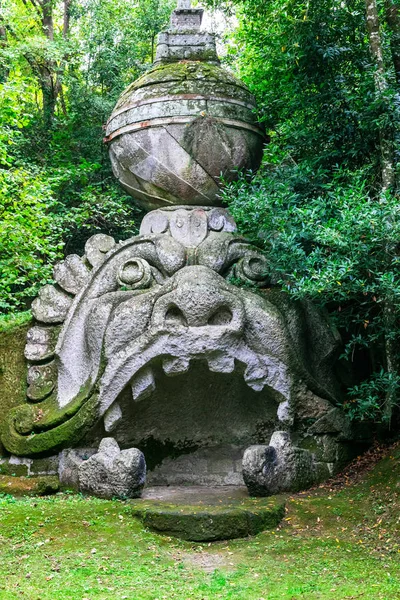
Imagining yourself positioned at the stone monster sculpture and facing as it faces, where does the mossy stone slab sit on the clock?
The mossy stone slab is roughly at 12 o'clock from the stone monster sculpture.

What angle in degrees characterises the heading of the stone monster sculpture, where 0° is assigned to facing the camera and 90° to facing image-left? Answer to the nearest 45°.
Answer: approximately 0°

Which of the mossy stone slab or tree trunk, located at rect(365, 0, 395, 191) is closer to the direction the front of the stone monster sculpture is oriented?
the mossy stone slab

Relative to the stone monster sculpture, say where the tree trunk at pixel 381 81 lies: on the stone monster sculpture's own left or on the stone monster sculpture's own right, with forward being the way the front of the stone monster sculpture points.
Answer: on the stone monster sculpture's own left

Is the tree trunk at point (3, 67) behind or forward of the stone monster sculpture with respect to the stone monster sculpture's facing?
behind
